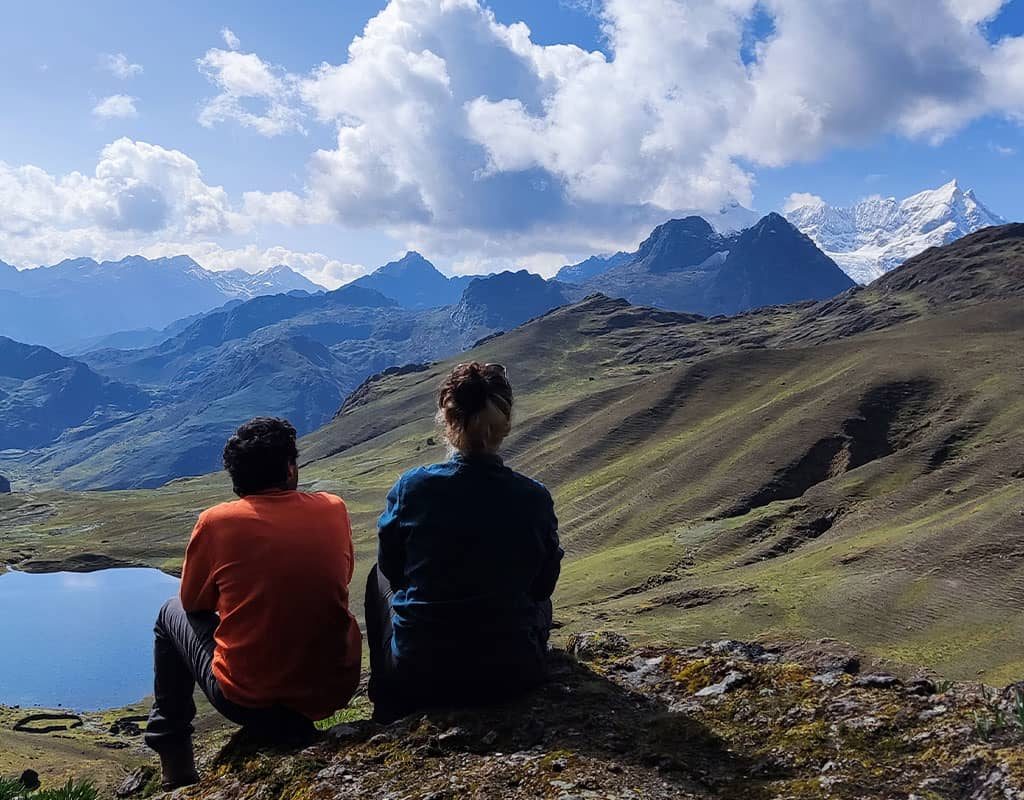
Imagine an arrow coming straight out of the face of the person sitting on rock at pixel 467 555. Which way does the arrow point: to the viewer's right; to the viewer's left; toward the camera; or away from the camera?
away from the camera

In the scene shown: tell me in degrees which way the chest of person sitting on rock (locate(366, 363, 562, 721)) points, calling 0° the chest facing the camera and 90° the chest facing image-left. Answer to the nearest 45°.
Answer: approximately 180°

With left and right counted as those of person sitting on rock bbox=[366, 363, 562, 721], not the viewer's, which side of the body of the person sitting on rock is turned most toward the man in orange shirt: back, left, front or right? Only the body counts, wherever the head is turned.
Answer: left
